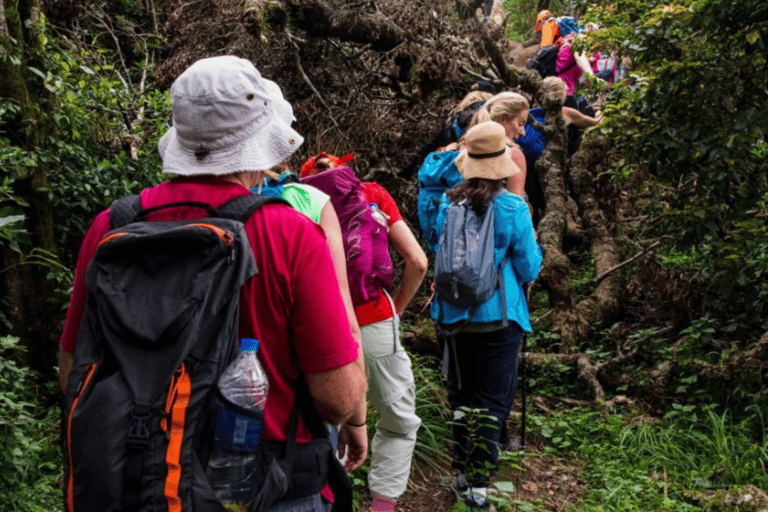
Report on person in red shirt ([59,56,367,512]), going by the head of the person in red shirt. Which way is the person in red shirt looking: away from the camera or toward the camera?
away from the camera

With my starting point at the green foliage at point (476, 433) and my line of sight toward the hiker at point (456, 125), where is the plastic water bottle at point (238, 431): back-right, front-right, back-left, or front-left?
back-left

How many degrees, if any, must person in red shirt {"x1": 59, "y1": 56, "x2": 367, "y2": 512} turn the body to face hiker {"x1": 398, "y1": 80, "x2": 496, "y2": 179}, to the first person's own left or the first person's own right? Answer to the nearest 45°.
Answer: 0° — they already face them

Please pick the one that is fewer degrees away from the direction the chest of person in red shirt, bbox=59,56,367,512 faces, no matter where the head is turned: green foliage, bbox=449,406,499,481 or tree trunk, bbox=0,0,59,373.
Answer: the green foliage

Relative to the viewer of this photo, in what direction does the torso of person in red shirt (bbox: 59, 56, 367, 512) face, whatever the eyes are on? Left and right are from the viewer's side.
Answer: facing away from the viewer and to the right of the viewer

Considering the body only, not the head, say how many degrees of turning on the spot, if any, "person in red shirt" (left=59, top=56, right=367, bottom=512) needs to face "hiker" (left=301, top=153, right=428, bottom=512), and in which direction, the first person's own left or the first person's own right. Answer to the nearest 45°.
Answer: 0° — they already face them

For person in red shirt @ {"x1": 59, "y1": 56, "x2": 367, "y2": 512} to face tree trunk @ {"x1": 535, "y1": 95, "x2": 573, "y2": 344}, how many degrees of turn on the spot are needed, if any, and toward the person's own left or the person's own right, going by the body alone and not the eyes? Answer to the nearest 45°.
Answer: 0° — they already face it
